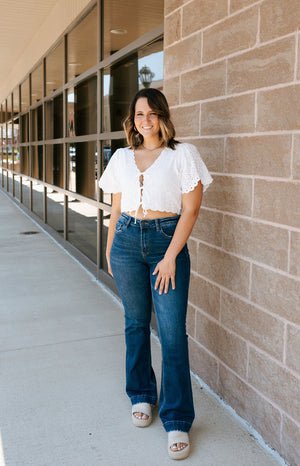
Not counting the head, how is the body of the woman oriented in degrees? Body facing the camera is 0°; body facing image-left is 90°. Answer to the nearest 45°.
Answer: approximately 0°
